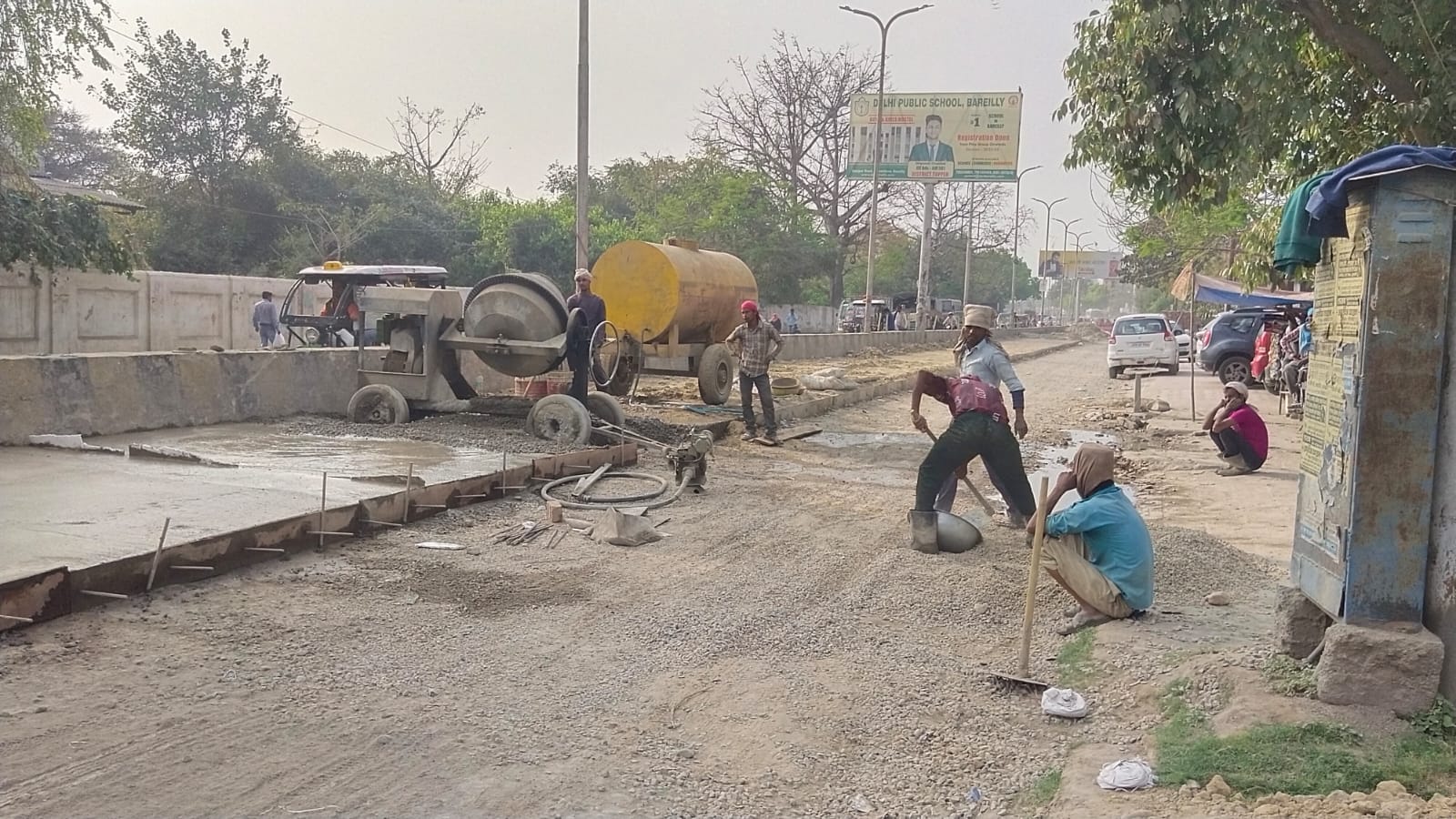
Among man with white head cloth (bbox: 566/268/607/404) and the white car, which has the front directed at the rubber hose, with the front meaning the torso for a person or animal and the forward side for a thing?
the man with white head cloth

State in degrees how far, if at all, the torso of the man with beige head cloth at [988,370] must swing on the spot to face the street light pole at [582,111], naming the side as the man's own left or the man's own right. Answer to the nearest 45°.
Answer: approximately 90° to the man's own right

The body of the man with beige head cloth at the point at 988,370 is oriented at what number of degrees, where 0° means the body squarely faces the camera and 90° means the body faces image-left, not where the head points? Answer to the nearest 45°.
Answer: approximately 45°

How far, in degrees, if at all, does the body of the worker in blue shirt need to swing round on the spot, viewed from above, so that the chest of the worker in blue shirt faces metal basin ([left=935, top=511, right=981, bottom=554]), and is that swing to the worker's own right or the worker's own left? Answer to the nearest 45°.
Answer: approximately 45° to the worker's own right

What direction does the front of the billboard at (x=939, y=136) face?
toward the camera

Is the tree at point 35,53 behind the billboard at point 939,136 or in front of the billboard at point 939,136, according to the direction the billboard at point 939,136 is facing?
in front

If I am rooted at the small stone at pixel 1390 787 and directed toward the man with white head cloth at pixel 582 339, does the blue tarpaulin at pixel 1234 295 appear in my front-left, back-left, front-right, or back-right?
front-right

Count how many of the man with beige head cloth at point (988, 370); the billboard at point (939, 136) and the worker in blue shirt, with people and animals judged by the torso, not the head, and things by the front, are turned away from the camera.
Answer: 0

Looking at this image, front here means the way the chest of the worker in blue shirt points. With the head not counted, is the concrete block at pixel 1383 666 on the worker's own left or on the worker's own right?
on the worker's own left

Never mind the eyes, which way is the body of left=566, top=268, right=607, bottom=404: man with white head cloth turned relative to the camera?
toward the camera

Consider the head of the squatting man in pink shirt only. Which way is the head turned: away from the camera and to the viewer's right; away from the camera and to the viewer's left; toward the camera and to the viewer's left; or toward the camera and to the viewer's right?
toward the camera and to the viewer's left

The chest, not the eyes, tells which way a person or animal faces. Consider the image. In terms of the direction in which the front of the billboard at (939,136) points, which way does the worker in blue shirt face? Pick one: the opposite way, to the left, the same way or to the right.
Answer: to the right

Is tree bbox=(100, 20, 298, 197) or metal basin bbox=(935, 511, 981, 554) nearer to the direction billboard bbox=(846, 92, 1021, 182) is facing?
the metal basin

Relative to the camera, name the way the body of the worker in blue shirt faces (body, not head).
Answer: to the viewer's left

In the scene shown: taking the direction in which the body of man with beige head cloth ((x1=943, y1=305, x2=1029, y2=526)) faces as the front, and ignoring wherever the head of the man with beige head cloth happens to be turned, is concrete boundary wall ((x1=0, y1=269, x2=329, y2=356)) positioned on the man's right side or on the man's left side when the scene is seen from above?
on the man's right side

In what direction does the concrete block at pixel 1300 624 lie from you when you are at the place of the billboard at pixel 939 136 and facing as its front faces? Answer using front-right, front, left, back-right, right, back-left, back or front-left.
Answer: front
